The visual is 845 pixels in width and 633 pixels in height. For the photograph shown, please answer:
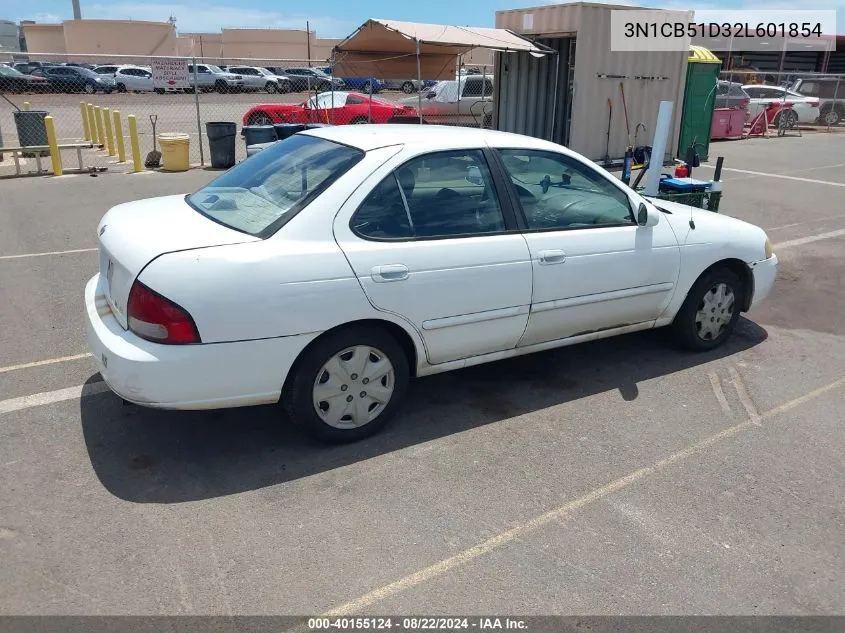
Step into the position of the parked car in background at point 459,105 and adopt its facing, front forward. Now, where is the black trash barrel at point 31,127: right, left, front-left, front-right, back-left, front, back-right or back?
front-left

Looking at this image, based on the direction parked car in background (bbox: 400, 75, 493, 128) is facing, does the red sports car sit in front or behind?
in front

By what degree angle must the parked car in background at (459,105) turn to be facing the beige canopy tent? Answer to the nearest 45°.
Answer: approximately 90° to its left

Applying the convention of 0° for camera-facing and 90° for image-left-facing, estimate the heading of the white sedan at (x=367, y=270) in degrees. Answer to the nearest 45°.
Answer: approximately 225°

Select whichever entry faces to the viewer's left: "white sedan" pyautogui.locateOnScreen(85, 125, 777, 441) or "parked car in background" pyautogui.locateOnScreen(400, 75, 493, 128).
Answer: the parked car in background

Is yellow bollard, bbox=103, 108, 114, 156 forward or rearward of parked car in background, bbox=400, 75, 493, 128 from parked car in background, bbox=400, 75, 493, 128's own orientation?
forward

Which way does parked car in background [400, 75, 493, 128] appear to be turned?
to the viewer's left

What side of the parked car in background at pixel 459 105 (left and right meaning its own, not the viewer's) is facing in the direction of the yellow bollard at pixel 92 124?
front

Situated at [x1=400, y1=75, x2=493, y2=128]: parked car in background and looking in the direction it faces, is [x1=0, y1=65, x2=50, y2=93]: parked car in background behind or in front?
in front

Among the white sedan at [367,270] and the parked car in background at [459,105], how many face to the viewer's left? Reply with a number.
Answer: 1

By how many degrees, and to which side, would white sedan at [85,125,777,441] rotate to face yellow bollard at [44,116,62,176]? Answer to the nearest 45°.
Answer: approximately 90° to its left

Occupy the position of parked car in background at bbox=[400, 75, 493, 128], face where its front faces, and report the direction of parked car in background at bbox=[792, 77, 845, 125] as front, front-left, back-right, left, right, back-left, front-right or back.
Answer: back-right

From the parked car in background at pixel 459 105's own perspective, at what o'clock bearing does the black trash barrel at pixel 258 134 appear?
The black trash barrel is roughly at 10 o'clock from the parked car in background.

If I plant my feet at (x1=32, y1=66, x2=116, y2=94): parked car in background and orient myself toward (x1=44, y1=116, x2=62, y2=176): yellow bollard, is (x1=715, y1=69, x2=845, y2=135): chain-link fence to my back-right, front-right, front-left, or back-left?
front-left

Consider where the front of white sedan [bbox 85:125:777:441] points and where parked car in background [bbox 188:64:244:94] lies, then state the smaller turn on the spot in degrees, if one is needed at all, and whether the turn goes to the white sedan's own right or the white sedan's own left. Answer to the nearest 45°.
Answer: approximately 45° to the white sedan's own left

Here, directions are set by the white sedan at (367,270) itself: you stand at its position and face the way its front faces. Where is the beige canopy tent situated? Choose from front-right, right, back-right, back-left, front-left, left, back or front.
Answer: front-left

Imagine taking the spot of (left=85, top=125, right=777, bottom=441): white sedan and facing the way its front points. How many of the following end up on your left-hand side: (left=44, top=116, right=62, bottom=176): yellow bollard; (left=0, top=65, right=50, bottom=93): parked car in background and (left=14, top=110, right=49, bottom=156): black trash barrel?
3

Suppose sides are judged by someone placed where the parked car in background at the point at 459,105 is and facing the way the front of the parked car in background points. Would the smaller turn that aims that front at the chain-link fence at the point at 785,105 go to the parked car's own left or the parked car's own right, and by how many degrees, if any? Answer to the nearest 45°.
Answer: approximately 135° to the parked car's own right

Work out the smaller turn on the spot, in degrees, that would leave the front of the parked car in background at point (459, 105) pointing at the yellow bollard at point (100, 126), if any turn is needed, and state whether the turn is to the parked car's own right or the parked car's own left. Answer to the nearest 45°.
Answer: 0° — it already faces it
